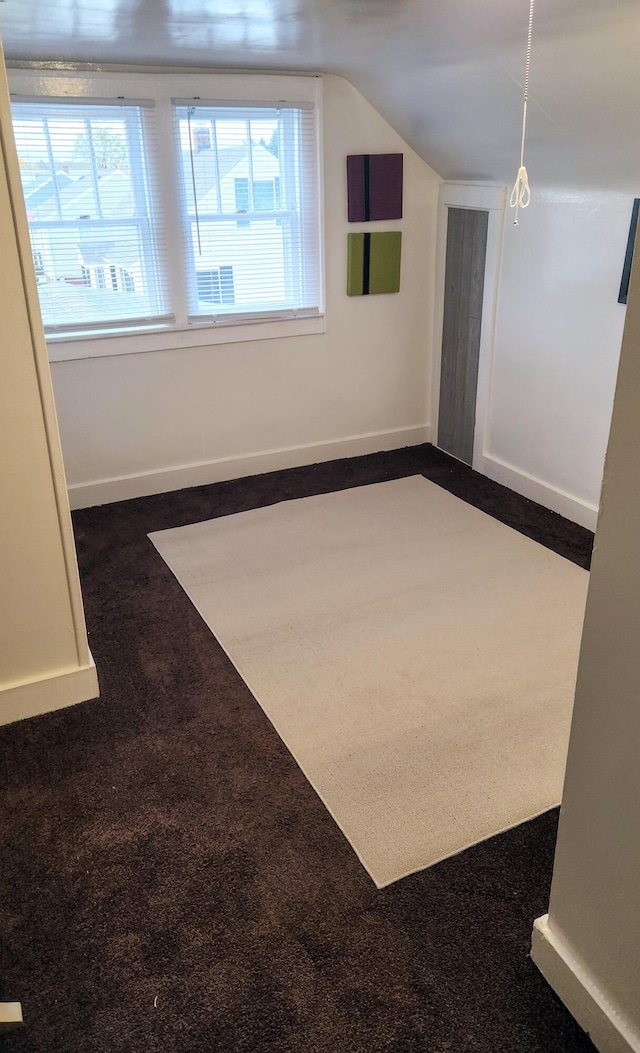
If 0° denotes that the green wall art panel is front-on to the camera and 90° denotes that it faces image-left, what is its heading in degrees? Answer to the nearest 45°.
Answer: approximately 0°

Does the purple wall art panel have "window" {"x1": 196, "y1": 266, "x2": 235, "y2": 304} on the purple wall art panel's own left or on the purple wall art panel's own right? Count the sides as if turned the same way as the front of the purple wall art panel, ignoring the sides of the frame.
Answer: on the purple wall art panel's own right

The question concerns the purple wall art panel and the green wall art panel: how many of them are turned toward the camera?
2

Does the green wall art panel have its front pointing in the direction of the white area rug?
yes

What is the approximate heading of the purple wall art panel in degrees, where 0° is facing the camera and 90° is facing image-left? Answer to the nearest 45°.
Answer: approximately 0°

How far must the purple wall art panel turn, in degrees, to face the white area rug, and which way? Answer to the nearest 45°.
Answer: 0° — it already faces it
